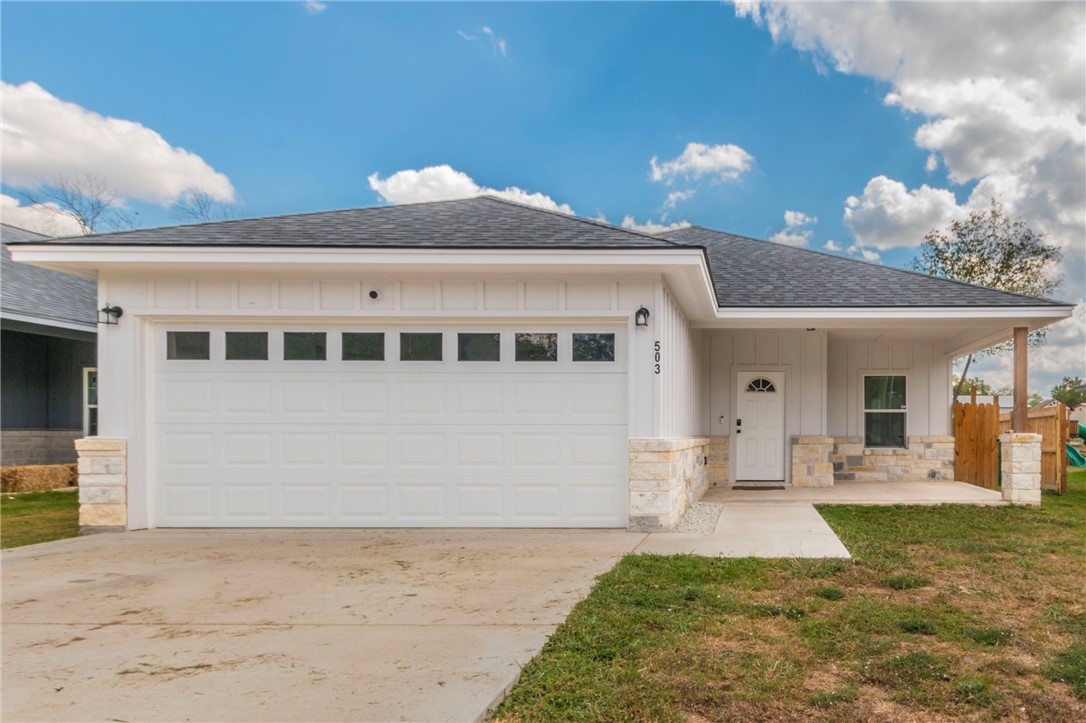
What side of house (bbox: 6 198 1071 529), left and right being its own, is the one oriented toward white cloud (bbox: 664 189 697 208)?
back

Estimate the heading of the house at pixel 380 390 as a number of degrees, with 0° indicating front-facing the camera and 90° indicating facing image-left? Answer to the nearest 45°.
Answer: approximately 0°

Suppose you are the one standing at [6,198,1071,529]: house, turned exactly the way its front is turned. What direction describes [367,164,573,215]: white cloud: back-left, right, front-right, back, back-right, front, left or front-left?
back

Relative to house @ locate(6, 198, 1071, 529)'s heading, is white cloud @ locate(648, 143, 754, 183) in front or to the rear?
to the rear

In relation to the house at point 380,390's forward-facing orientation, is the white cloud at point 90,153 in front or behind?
behind
